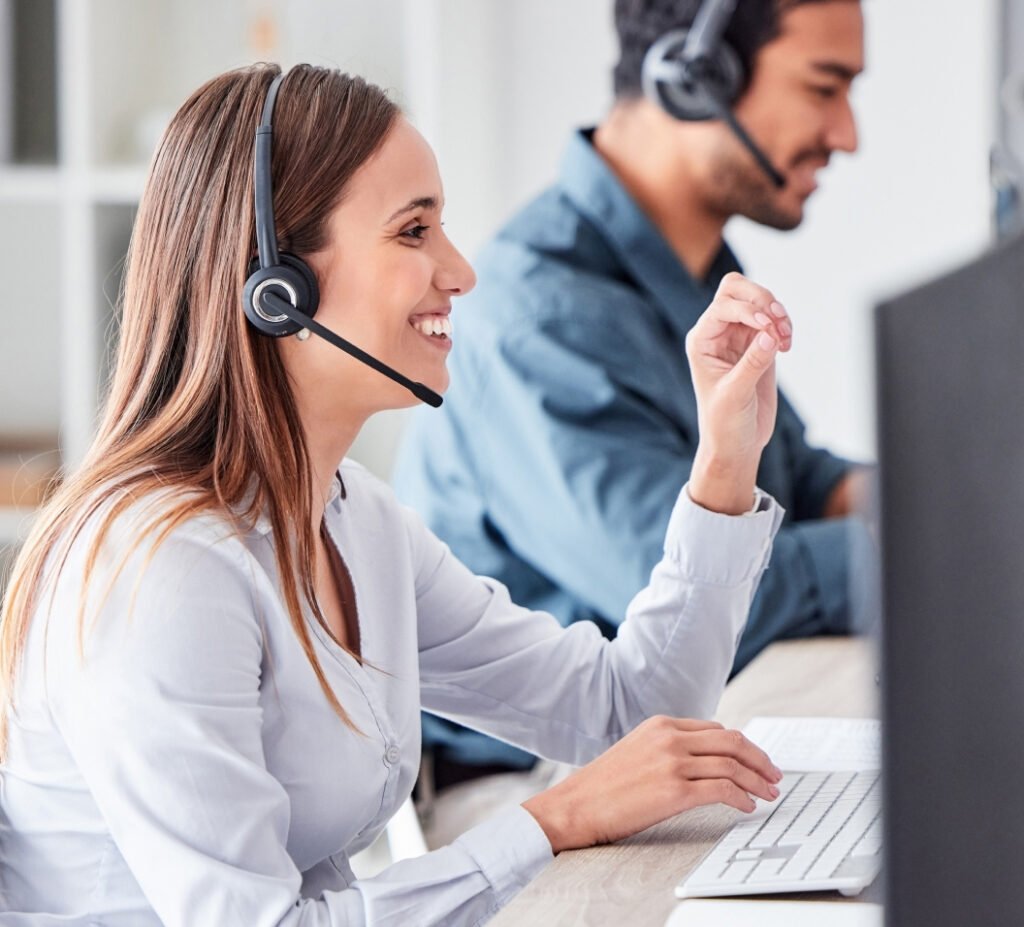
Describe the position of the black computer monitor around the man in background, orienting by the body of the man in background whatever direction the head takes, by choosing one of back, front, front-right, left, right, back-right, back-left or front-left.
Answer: right

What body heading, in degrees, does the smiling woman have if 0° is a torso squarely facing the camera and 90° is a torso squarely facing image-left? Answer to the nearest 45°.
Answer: approximately 270°

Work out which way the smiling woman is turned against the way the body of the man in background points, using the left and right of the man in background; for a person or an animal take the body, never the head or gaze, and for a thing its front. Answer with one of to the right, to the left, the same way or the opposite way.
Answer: the same way

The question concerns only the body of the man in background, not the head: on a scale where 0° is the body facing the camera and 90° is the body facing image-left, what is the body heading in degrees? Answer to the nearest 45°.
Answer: approximately 270°

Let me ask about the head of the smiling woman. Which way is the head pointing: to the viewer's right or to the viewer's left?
to the viewer's right

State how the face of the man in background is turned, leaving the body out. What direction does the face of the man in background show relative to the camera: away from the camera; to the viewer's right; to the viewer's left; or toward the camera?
to the viewer's right

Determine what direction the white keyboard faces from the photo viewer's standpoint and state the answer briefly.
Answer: facing to the left of the viewer

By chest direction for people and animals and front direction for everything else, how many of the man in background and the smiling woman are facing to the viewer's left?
0

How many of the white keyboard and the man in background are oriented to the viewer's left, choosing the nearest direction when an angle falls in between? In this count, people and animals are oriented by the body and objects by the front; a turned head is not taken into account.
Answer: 1

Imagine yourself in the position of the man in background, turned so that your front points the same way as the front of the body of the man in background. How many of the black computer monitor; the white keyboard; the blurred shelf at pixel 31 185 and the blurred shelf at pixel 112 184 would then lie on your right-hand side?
2

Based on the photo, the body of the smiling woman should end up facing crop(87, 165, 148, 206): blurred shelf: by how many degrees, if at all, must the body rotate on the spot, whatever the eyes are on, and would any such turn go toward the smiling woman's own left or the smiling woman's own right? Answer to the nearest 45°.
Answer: approximately 90° to the smiling woman's own left
